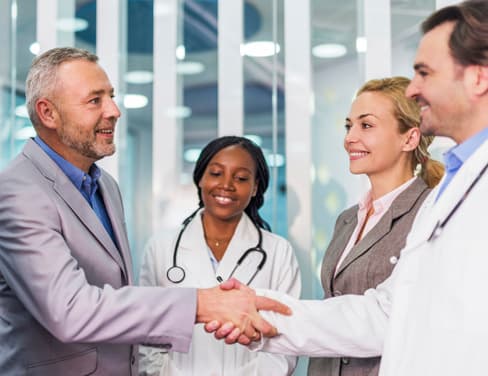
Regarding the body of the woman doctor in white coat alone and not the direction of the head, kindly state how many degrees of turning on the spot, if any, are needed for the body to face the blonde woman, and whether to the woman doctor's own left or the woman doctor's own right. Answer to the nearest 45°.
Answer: approximately 45° to the woman doctor's own left

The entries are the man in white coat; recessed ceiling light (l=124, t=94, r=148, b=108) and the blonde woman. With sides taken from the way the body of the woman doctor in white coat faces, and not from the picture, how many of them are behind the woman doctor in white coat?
1

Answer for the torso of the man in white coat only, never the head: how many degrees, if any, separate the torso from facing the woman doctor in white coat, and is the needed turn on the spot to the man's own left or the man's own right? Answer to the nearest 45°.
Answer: approximately 45° to the man's own right

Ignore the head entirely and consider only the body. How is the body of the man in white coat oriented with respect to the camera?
to the viewer's left

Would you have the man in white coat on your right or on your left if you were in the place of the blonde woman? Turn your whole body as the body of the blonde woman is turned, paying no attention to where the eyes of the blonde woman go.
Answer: on your left

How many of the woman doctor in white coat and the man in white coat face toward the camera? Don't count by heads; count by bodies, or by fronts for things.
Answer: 1

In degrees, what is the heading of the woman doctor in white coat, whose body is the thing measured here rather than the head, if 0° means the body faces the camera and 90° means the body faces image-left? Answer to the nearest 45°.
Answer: approximately 0°

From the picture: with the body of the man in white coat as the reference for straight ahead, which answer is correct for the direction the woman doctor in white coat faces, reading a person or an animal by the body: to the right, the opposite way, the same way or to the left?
to the left

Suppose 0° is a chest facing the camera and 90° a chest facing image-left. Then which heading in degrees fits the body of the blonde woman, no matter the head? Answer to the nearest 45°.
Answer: approximately 45°

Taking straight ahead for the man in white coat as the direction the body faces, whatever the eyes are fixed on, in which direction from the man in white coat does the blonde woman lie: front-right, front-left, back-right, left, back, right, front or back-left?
right

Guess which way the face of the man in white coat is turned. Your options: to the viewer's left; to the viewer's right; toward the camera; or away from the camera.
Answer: to the viewer's left

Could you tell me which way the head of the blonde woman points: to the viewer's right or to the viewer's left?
to the viewer's left

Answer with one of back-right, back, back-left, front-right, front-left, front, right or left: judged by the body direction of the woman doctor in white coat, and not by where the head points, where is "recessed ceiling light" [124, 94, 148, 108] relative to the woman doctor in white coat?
back
